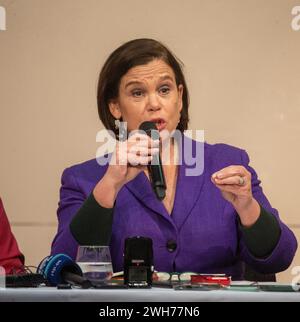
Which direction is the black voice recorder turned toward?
toward the camera
